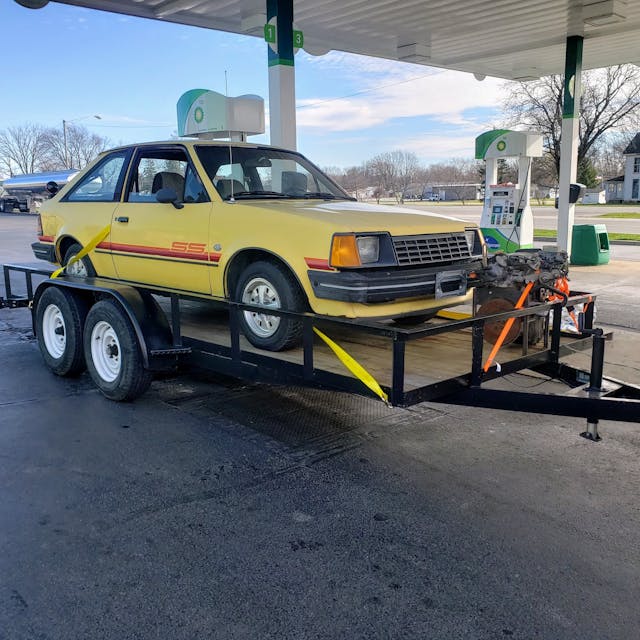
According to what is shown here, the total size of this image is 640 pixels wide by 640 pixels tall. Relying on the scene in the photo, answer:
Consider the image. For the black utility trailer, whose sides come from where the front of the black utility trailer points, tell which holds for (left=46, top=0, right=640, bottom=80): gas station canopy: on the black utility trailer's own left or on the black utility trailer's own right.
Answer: on the black utility trailer's own left

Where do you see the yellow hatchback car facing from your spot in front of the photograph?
facing the viewer and to the right of the viewer

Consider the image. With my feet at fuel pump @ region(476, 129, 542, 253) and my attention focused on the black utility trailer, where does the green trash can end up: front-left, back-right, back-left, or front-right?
back-left

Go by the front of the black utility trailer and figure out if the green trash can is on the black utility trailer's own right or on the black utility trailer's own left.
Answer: on the black utility trailer's own left
